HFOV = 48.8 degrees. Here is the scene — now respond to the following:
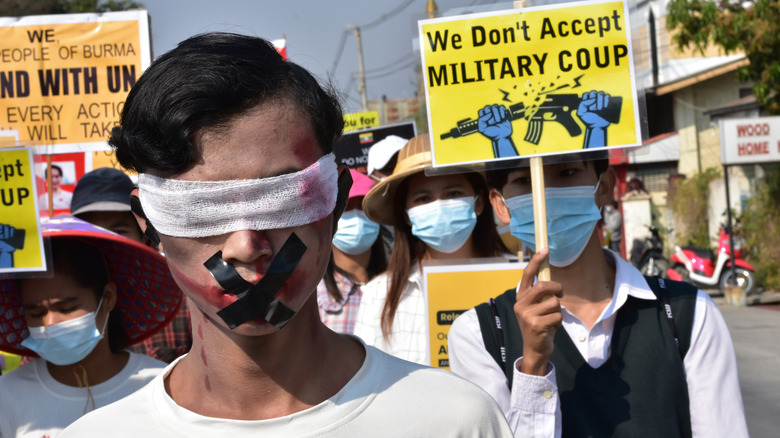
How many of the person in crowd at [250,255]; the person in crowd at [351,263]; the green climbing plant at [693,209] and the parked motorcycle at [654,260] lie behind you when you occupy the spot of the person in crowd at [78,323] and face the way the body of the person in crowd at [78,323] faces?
3

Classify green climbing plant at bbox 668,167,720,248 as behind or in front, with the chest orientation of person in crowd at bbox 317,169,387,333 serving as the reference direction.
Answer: behind

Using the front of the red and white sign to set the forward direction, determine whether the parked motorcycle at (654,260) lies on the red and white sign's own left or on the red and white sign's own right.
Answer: on the red and white sign's own right

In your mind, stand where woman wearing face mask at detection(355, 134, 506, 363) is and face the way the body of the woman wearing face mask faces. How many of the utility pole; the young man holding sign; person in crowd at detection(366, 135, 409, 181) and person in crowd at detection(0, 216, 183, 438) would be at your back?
2

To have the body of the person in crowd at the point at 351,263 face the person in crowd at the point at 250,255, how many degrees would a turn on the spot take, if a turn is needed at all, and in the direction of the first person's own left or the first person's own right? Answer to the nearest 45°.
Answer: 0° — they already face them

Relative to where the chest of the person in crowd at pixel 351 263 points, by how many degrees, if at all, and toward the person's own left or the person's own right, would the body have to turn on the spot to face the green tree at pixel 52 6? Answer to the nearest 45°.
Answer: approximately 135° to the person's own right

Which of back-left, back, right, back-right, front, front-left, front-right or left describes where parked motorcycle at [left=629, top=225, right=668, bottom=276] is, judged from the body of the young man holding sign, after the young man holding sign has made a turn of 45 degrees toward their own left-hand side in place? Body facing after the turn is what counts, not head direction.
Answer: back-left
